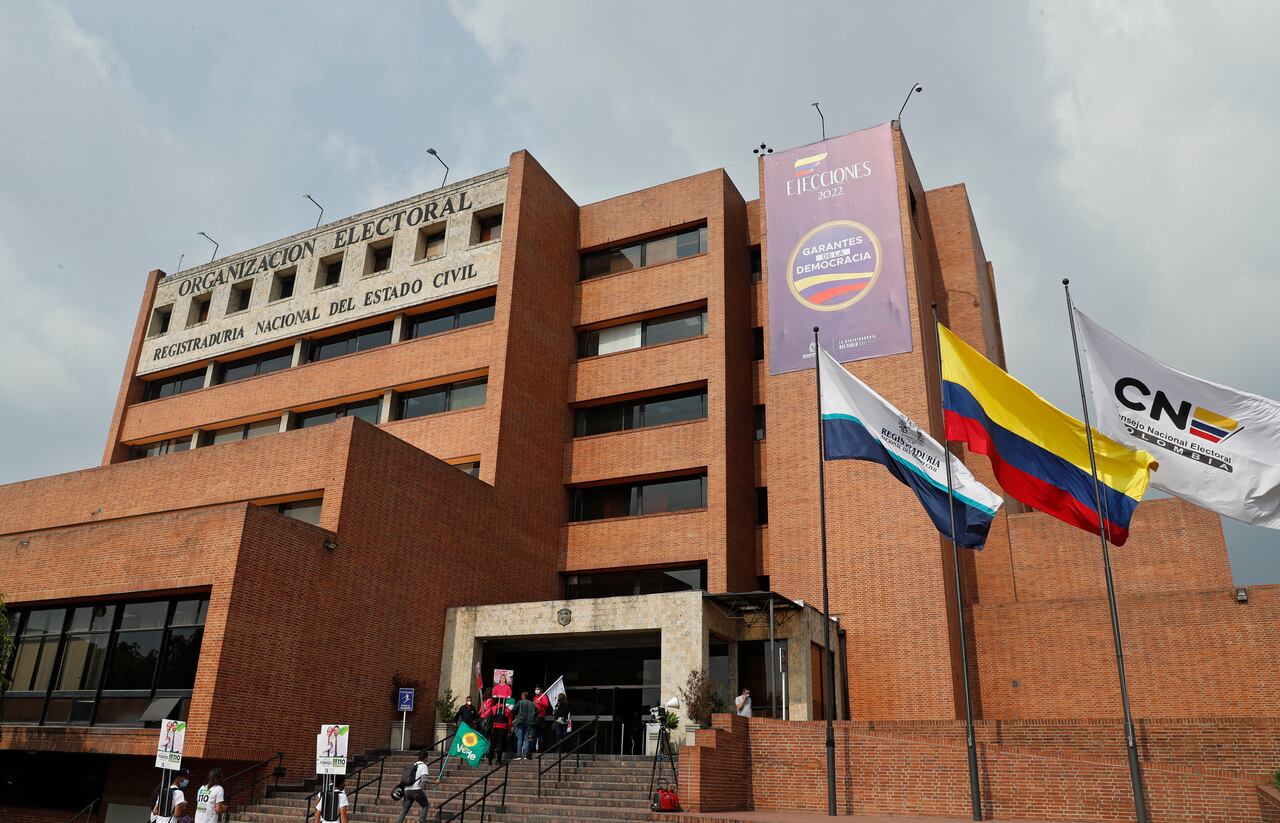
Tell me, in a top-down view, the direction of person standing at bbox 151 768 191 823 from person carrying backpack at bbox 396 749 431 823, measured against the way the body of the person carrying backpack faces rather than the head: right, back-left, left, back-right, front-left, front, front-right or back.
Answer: back-left

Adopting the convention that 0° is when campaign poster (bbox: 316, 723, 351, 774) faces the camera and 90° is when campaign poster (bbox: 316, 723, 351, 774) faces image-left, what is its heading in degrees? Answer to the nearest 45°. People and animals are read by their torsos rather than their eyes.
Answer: approximately 0°

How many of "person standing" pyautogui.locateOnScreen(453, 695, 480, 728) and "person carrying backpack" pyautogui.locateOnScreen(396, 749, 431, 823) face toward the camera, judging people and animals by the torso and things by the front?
1

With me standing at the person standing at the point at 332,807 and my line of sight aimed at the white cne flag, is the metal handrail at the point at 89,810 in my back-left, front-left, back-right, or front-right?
back-left

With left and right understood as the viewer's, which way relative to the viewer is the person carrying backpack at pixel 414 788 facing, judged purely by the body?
facing away from the viewer and to the right of the viewer

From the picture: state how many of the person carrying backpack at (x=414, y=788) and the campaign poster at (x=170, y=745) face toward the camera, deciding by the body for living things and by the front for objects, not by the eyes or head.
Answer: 1
